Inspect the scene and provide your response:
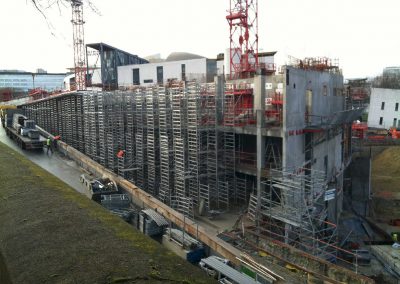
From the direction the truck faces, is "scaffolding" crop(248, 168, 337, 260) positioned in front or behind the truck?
behind

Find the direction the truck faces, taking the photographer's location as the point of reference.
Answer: facing away from the viewer and to the left of the viewer

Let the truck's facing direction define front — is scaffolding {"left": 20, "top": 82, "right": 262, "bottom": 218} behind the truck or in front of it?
behind
